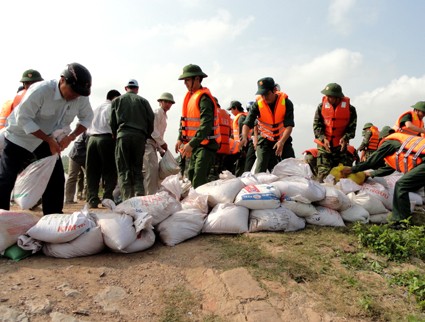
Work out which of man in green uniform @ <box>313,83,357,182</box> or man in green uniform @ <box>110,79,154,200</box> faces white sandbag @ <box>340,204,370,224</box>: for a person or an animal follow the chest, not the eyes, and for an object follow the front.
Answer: man in green uniform @ <box>313,83,357,182</box>

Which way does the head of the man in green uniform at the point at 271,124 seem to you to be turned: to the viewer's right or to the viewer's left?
to the viewer's left

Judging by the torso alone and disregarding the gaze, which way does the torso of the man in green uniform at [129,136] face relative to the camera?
away from the camera

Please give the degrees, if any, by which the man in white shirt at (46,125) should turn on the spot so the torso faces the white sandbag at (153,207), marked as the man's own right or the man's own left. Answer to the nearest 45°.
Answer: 0° — they already face it

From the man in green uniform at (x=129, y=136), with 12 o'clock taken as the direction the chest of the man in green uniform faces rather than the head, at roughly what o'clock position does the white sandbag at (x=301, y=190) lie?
The white sandbag is roughly at 4 o'clock from the man in green uniform.

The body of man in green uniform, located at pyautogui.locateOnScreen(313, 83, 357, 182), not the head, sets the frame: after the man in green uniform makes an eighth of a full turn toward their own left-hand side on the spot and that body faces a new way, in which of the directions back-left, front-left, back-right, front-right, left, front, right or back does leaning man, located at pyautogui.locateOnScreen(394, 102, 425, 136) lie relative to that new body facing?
left
